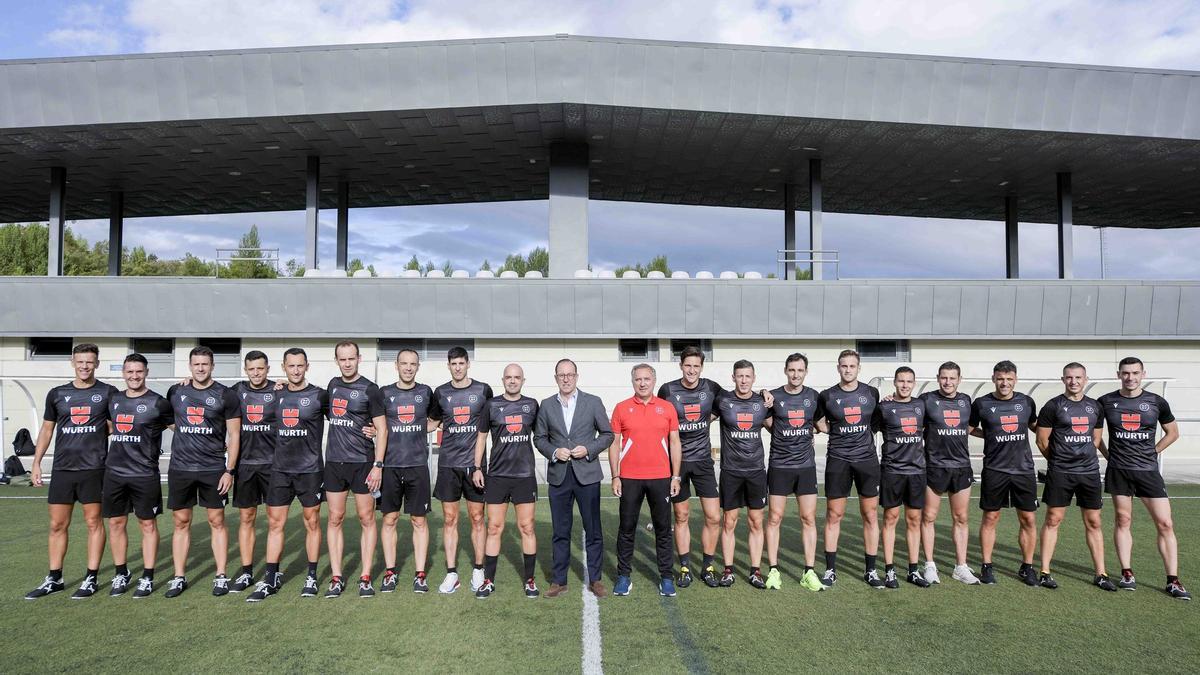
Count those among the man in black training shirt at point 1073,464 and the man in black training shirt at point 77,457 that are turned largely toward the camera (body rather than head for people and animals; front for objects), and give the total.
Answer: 2

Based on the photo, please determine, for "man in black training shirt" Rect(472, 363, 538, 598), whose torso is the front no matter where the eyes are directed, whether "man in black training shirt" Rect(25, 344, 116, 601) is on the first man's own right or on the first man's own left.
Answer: on the first man's own right

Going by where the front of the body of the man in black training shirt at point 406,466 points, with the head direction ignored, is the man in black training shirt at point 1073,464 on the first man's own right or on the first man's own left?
on the first man's own left

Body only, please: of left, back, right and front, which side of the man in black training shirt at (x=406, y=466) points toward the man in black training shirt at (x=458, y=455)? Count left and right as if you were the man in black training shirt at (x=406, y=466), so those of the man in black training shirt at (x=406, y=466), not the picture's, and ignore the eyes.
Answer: left

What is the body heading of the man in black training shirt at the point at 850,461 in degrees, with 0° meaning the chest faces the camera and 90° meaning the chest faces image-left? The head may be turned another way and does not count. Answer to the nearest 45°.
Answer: approximately 0°

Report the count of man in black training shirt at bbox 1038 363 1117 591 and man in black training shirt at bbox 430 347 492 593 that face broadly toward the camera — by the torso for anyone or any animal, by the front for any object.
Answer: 2

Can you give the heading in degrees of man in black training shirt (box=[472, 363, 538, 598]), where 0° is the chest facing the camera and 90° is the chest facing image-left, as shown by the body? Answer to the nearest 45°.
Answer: approximately 0°
